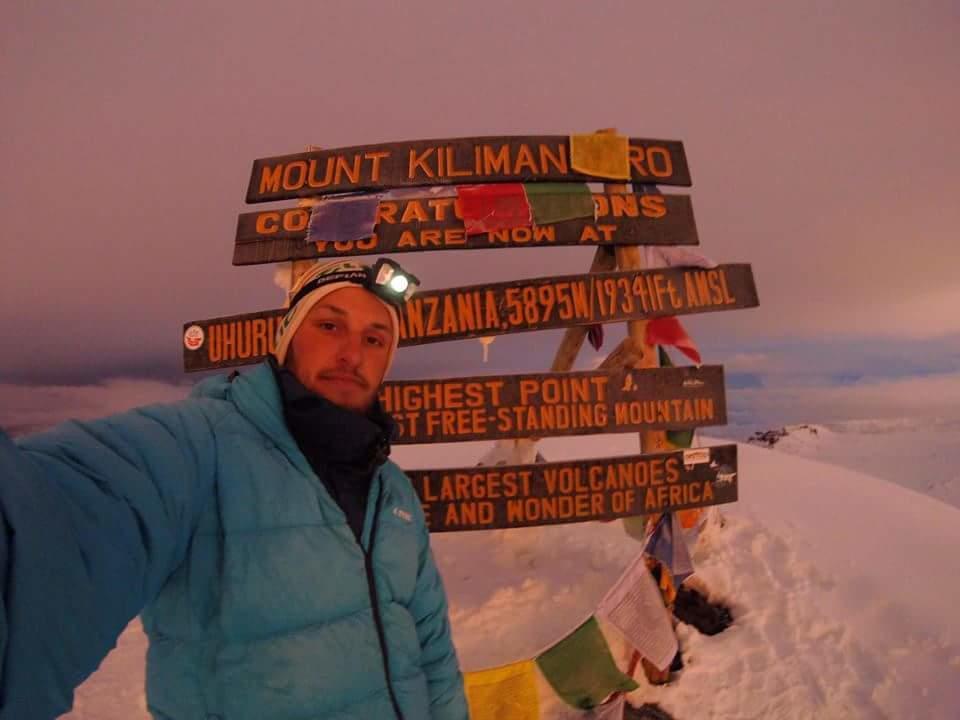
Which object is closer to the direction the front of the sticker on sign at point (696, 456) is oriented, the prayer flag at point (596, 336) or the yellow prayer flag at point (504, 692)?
the yellow prayer flag

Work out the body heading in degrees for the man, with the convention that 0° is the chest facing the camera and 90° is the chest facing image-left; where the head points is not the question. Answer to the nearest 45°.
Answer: approximately 315°

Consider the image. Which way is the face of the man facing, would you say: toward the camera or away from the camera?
toward the camera

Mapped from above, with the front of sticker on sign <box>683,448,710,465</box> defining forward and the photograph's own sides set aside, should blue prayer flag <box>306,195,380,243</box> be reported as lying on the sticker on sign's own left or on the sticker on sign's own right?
on the sticker on sign's own right

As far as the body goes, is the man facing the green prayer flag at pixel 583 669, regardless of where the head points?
no

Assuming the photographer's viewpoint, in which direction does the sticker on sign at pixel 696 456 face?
facing the viewer

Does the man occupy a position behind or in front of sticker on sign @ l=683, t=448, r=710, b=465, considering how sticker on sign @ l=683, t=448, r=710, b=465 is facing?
in front

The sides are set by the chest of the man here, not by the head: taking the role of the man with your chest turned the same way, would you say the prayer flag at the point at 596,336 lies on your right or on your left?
on your left

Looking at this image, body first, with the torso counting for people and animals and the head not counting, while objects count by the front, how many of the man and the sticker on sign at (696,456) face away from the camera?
0

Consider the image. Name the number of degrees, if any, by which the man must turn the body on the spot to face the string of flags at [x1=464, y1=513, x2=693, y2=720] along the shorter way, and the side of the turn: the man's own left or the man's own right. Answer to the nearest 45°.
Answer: approximately 90° to the man's own left
